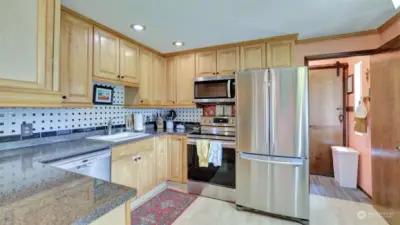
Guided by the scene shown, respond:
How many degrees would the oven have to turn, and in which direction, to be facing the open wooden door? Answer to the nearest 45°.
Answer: approximately 90° to its left

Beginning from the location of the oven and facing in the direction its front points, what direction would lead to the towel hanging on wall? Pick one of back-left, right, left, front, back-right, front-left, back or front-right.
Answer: left

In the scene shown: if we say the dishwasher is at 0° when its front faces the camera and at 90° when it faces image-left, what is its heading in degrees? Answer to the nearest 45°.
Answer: approximately 315°

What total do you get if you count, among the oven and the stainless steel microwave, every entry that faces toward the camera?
2

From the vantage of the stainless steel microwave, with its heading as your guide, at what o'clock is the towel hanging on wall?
The towel hanging on wall is roughly at 9 o'clock from the stainless steel microwave.

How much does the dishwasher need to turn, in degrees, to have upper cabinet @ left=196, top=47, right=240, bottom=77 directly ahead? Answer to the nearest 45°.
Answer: approximately 45° to its left

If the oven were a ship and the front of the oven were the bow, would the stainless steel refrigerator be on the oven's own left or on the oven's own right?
on the oven's own left

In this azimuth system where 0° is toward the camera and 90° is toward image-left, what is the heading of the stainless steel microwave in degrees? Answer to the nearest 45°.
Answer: approximately 0°

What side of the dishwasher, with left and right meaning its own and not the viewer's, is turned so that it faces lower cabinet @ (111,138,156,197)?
left

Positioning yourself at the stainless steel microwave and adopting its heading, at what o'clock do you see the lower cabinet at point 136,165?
The lower cabinet is roughly at 2 o'clock from the stainless steel microwave.
